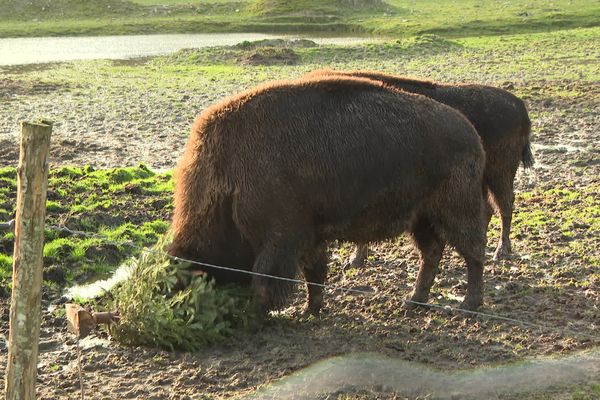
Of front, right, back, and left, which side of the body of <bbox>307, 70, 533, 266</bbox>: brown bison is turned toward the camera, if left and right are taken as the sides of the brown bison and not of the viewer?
left

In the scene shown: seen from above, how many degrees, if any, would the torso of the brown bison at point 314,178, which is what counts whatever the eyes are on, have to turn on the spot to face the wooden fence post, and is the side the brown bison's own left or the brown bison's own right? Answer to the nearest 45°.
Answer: approximately 45° to the brown bison's own left

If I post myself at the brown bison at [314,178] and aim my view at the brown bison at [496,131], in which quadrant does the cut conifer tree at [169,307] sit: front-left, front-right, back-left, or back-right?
back-left

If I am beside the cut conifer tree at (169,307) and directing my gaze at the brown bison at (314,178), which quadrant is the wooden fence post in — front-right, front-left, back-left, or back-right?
back-right

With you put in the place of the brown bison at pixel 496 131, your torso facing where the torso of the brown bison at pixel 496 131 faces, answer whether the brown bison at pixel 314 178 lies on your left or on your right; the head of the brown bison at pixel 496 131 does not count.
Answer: on your left

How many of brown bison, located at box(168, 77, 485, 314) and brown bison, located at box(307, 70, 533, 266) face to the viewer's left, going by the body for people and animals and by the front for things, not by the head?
2

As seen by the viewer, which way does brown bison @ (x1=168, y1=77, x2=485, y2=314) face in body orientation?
to the viewer's left

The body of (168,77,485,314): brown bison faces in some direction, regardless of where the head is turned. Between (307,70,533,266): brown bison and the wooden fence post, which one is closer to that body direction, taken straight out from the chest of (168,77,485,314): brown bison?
the wooden fence post

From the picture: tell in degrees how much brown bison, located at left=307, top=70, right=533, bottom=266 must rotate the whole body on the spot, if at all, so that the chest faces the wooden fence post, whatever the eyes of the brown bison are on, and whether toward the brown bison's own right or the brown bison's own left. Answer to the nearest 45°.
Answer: approximately 45° to the brown bison's own left
